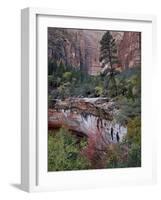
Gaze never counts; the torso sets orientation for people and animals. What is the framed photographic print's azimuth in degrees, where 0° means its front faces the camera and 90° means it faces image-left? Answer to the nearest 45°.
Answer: approximately 315°
